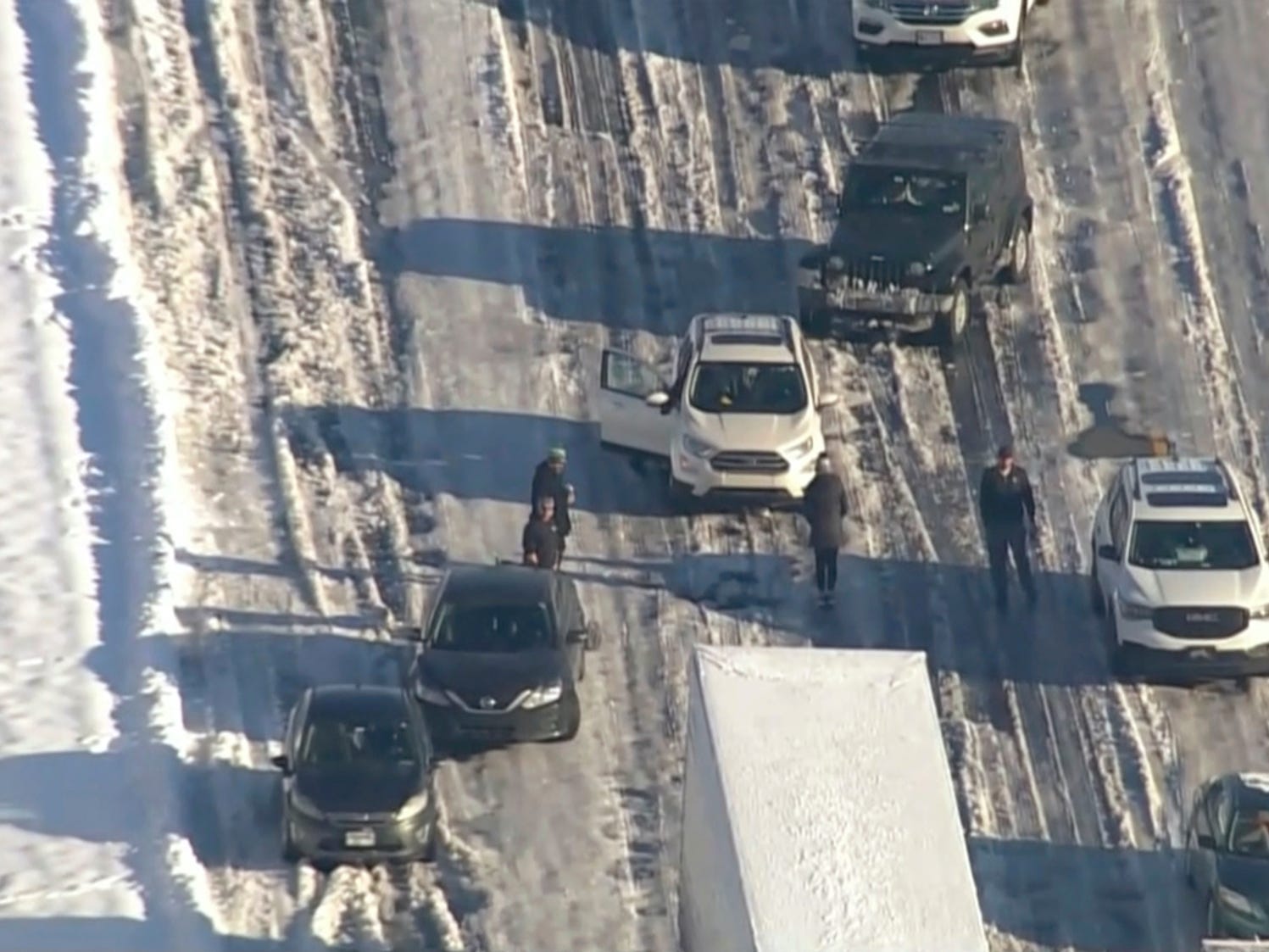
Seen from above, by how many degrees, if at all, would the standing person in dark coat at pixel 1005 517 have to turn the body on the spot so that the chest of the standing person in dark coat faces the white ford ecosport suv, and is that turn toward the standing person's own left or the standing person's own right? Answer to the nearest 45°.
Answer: approximately 90° to the standing person's own right

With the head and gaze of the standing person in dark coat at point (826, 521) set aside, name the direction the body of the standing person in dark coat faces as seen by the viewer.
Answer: away from the camera

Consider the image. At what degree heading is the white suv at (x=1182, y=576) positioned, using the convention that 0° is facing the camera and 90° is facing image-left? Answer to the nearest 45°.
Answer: approximately 0°

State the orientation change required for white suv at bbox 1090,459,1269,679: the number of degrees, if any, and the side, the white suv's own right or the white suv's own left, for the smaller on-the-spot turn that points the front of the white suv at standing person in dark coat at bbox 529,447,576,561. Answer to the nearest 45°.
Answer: approximately 90° to the white suv's own right

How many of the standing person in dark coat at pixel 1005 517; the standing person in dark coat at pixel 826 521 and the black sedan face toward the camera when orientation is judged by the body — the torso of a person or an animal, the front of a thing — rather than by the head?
2

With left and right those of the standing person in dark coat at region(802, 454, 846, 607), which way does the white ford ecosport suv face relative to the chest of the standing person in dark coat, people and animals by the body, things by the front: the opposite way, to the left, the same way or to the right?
the opposite way

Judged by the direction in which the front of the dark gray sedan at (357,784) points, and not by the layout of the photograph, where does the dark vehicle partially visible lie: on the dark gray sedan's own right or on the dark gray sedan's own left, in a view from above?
on the dark gray sedan's own left
